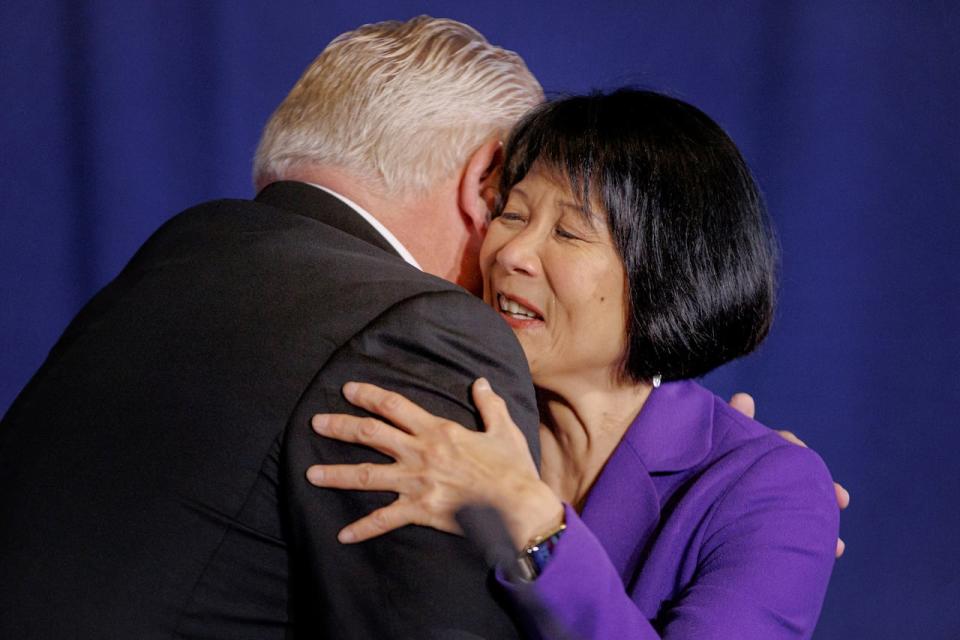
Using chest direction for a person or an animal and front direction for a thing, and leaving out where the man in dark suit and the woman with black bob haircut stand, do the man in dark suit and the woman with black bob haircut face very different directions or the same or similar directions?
very different directions

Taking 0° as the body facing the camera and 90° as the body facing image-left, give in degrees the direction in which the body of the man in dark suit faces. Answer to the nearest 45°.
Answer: approximately 225°

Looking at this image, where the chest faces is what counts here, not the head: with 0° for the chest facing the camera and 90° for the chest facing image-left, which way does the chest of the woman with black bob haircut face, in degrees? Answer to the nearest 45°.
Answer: approximately 45°

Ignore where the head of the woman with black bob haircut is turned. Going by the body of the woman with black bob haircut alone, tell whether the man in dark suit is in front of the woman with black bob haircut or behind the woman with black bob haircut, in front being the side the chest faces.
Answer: in front

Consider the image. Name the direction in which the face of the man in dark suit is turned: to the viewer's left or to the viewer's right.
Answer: to the viewer's right

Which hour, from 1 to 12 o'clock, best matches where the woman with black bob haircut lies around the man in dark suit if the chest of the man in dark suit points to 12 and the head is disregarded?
The woman with black bob haircut is roughly at 12 o'clock from the man in dark suit.
